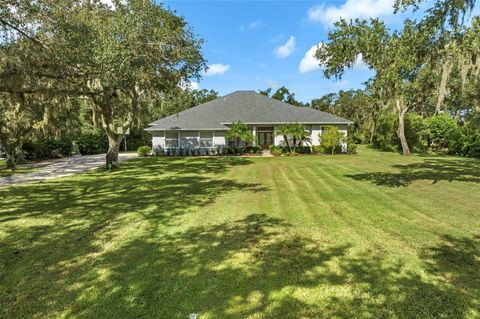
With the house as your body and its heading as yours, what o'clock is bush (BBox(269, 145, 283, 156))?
The bush is roughly at 10 o'clock from the house.

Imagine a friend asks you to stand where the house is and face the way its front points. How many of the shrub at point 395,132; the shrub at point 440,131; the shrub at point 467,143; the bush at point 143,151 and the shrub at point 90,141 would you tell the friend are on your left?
3

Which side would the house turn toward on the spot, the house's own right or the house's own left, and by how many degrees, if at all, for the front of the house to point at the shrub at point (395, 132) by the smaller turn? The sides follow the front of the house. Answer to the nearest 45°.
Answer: approximately 90° to the house's own left

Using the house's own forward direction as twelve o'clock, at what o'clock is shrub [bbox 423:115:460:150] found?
The shrub is roughly at 9 o'clock from the house.

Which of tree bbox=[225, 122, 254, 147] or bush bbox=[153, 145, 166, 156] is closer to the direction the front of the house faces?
the tree

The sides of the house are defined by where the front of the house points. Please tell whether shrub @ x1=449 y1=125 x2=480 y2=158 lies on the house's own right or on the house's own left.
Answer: on the house's own left

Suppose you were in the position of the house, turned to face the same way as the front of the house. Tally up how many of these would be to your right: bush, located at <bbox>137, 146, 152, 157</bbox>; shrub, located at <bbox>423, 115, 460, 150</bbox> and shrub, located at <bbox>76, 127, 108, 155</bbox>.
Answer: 2

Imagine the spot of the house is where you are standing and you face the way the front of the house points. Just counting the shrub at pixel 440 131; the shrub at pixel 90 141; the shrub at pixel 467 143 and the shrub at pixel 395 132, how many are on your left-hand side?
3

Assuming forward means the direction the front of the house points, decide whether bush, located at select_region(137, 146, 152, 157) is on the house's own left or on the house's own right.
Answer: on the house's own right

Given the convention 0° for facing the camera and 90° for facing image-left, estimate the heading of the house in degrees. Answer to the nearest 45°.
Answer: approximately 0°
